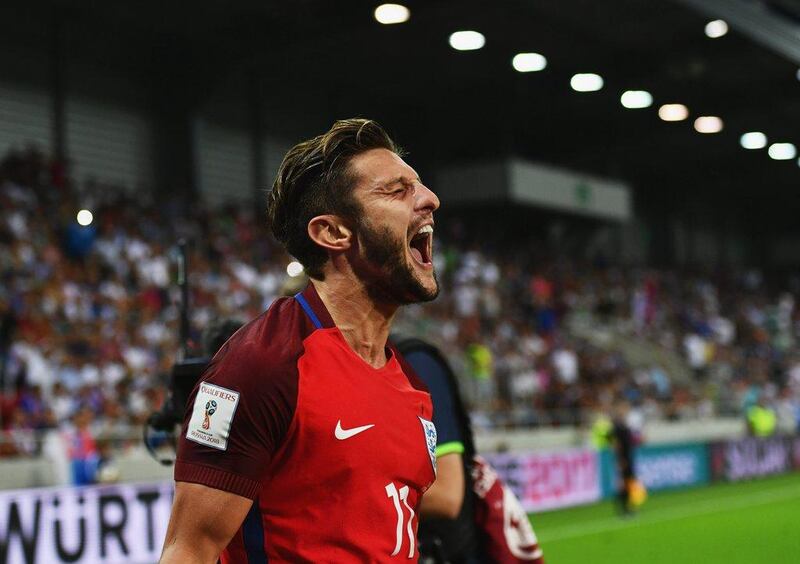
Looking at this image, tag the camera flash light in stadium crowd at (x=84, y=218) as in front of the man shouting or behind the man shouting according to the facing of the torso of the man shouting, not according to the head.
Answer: behind

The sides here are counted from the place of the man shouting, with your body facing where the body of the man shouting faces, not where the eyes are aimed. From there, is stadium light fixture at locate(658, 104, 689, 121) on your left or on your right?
on your left

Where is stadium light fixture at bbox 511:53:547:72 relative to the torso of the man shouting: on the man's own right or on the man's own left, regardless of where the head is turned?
on the man's own left

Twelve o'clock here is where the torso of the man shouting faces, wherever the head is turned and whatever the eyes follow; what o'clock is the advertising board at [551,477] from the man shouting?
The advertising board is roughly at 8 o'clock from the man shouting.

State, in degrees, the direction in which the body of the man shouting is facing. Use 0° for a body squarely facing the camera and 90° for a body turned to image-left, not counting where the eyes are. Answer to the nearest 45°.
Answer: approximately 315°

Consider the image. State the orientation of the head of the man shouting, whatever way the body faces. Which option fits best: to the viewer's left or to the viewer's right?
to the viewer's right

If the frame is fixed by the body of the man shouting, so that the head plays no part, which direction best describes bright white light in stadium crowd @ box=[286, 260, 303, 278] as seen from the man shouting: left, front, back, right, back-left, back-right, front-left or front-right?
back-left
